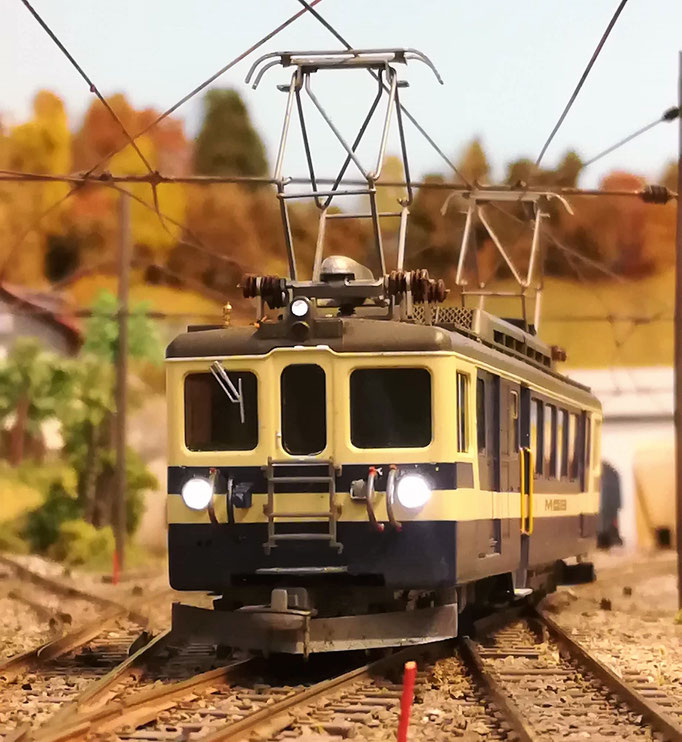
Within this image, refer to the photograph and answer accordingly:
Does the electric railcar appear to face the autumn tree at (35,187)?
no

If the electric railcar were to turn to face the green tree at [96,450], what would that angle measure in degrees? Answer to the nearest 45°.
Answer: approximately 135° to its right

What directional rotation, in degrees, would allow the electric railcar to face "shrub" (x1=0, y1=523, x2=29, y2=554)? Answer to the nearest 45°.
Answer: approximately 135° to its right

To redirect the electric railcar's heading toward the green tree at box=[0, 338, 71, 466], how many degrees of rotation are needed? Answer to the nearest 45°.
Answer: approximately 135° to its right

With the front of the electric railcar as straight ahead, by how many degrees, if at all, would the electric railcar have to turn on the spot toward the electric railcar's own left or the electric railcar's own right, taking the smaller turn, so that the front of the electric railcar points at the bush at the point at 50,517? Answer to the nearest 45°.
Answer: approximately 135° to the electric railcar's own right

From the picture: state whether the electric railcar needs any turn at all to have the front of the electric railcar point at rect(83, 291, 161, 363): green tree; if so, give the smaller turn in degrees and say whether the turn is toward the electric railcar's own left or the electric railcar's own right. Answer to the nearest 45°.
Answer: approximately 135° to the electric railcar's own right

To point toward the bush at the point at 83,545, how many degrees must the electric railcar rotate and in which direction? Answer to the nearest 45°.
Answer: approximately 135° to its right

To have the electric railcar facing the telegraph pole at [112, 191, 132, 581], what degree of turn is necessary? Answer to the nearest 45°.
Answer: approximately 135° to its right

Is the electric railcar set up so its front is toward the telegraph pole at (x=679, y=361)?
no

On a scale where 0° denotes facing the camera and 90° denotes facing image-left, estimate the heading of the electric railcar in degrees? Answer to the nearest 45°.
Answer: approximately 45°
